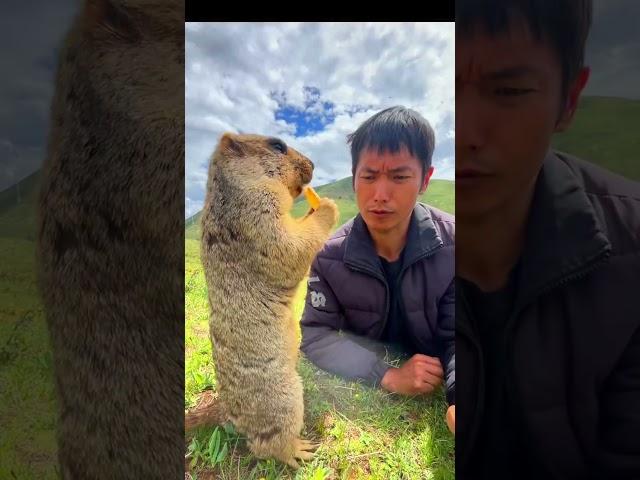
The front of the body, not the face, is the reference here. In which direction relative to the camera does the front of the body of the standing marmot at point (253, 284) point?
to the viewer's right

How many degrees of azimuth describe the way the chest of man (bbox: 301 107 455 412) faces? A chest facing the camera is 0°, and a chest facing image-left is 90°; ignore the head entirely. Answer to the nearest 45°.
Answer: approximately 0°

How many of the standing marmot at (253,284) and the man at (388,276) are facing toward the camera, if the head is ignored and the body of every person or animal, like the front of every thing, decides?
1

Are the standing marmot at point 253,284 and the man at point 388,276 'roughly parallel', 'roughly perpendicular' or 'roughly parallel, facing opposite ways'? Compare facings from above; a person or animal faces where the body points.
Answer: roughly perpendicular

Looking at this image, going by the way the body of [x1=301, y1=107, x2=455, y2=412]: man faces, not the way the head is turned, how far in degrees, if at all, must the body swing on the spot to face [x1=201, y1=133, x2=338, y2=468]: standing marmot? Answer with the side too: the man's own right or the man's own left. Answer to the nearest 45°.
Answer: approximately 90° to the man's own right
